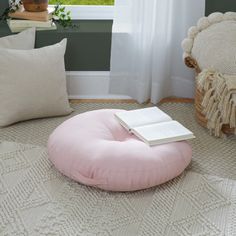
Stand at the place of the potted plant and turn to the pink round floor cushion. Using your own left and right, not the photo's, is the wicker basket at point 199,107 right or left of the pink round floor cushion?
left

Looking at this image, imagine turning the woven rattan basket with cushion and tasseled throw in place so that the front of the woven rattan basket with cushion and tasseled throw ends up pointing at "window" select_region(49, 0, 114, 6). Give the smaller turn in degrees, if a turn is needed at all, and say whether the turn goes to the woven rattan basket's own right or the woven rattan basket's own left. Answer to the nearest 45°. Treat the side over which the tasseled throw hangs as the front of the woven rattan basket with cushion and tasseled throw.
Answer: approximately 90° to the woven rattan basket's own right

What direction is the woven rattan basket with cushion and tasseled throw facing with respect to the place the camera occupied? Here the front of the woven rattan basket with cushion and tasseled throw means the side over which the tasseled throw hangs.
facing the viewer and to the left of the viewer

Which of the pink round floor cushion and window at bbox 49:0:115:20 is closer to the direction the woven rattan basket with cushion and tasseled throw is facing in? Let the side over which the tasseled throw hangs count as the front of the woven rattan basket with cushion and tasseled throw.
the pink round floor cushion

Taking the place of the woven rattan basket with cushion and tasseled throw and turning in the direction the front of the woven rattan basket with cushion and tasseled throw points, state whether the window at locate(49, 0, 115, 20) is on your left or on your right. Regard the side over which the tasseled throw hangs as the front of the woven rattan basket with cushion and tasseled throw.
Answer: on your right

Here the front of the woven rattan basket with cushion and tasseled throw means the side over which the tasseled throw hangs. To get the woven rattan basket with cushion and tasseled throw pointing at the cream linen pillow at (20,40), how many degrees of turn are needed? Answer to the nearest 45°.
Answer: approximately 45° to its right

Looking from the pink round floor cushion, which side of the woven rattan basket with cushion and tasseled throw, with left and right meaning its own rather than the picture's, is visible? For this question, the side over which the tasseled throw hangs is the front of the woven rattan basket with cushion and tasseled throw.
front
